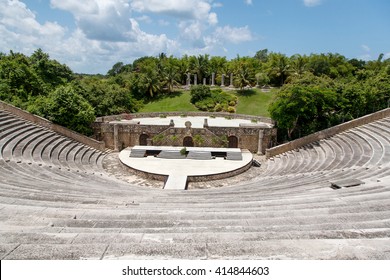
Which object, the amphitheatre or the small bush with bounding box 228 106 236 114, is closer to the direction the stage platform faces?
the amphitheatre

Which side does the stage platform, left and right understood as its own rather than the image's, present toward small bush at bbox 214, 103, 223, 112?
back

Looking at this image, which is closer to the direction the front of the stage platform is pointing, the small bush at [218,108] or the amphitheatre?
the amphitheatre

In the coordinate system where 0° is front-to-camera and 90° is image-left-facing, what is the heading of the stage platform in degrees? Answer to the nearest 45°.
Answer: approximately 0°

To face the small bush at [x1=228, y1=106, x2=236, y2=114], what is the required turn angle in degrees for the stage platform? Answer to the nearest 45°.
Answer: approximately 180°

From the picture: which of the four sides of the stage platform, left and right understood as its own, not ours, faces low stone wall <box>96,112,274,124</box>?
back
